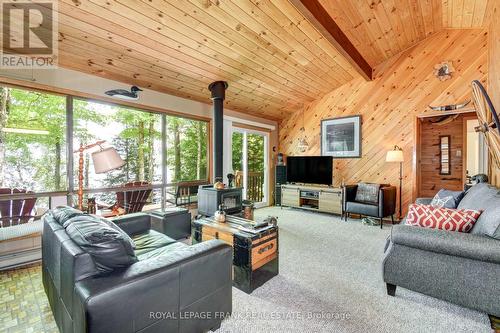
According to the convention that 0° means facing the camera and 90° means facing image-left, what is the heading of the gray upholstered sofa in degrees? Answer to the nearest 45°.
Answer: approximately 90°

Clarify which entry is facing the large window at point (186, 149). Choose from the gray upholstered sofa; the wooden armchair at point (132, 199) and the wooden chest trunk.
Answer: the gray upholstered sofa

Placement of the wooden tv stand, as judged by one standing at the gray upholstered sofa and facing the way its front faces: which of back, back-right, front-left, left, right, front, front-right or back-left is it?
front-right

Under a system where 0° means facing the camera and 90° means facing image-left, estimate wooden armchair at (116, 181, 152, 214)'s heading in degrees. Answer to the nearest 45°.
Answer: approximately 135°

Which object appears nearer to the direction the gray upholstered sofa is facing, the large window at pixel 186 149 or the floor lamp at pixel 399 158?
the large window

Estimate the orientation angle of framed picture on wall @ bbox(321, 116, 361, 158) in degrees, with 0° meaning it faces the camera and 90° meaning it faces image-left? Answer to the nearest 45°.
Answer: approximately 45°

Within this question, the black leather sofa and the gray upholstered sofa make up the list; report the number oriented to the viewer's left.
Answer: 1

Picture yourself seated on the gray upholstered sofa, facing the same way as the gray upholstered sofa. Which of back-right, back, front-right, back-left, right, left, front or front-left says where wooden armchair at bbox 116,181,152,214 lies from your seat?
front

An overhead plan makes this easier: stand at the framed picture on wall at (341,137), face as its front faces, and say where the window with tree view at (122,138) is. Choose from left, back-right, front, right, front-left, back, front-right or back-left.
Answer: front

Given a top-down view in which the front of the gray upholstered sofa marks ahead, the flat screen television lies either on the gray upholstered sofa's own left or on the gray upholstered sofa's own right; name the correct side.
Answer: on the gray upholstered sofa's own right

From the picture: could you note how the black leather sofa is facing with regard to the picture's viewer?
facing away from the viewer and to the right of the viewer

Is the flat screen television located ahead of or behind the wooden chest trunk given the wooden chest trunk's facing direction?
behind
